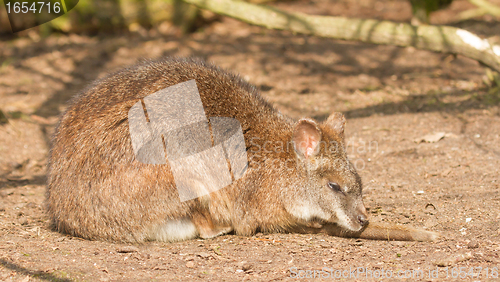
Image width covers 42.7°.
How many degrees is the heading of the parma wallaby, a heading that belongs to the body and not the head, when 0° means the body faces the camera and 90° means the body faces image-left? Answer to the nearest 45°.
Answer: approximately 270°

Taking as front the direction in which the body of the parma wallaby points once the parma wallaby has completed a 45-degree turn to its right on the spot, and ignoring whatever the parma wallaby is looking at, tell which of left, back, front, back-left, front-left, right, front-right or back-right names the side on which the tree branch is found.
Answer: left
